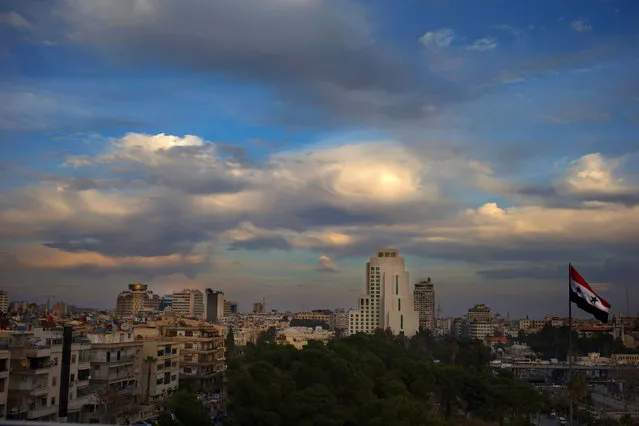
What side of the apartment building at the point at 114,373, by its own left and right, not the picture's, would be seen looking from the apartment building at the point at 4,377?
right

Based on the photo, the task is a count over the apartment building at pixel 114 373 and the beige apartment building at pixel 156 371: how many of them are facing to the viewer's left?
0

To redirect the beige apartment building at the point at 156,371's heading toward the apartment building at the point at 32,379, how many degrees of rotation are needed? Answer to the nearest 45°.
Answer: approximately 45° to its right

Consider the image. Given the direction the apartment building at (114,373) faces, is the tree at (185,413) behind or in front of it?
in front

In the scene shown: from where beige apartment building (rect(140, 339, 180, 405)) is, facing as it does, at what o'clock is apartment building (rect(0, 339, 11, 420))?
The apartment building is roughly at 2 o'clock from the beige apartment building.

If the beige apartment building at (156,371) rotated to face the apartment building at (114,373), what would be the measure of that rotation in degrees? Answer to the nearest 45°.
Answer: approximately 90° to its right

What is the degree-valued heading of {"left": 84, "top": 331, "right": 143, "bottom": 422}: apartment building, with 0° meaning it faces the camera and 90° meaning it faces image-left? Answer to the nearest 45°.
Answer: approximately 315°

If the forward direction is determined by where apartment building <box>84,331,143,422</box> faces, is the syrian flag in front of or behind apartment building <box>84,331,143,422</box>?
in front
